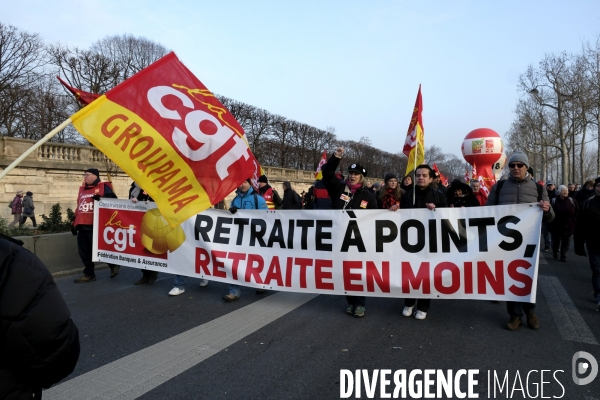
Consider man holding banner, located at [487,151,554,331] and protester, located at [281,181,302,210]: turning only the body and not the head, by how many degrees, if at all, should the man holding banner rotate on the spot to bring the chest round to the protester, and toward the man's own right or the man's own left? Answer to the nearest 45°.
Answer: approximately 135° to the man's own right

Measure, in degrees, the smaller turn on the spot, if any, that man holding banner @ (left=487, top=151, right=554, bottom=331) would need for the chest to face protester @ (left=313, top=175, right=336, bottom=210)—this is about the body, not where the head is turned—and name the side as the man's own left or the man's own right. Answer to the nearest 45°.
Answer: approximately 90° to the man's own right

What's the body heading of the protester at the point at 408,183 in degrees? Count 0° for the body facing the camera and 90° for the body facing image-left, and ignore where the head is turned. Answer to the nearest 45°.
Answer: approximately 0°

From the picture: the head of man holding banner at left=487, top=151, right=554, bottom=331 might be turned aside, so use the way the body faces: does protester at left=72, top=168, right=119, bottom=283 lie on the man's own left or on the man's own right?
on the man's own right

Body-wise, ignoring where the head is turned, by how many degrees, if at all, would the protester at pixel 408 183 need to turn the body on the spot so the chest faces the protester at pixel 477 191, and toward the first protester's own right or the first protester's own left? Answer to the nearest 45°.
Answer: approximately 135° to the first protester's own left

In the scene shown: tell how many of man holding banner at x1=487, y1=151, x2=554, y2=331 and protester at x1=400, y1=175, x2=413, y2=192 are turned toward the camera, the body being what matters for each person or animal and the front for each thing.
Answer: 2

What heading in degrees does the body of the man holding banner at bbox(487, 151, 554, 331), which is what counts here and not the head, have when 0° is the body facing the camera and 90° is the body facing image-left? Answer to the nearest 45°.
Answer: approximately 0°

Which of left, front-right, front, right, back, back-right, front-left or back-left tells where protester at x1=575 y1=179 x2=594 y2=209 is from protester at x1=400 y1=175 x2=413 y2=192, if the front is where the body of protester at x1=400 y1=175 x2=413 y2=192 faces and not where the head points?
back-left
